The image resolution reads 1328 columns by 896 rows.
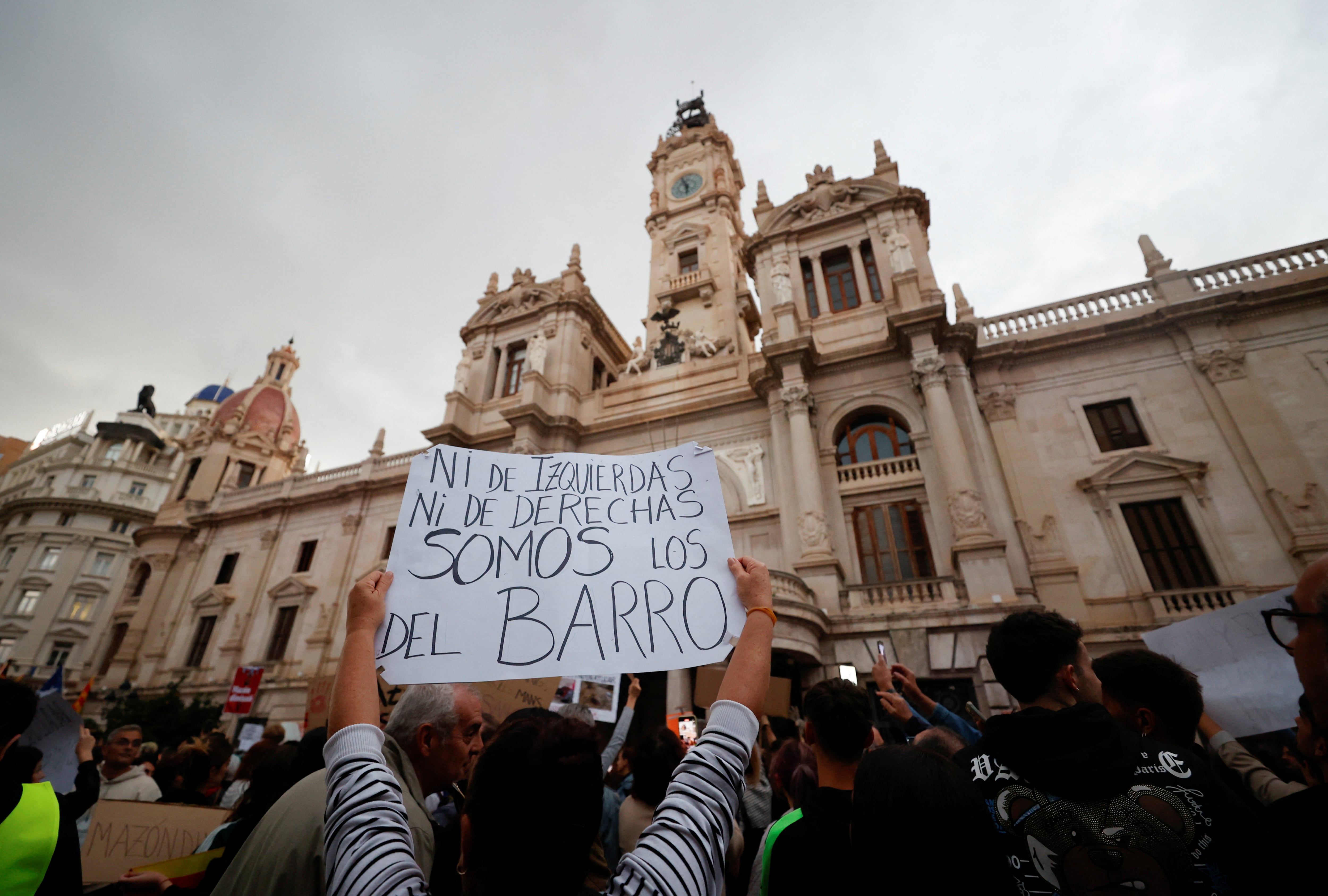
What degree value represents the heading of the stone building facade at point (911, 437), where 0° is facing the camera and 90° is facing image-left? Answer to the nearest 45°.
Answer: approximately 45°

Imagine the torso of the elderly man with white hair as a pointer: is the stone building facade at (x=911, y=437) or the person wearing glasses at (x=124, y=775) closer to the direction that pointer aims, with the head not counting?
the stone building facade

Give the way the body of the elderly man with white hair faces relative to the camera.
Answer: to the viewer's right

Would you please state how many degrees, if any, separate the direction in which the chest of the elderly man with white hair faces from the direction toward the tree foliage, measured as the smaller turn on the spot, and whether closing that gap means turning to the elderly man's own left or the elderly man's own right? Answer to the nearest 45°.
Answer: approximately 90° to the elderly man's own left

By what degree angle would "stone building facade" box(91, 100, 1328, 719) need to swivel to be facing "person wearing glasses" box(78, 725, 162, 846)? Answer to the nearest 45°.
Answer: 0° — it already faces them

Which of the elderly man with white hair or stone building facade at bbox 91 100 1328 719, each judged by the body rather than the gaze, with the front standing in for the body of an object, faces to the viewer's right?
the elderly man with white hair

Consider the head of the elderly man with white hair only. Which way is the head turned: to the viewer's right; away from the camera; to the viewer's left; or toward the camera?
to the viewer's right

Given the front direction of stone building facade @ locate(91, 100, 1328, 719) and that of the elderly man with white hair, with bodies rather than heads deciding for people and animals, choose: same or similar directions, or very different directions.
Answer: very different directions

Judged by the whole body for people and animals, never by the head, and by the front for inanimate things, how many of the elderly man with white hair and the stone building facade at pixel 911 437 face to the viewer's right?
1

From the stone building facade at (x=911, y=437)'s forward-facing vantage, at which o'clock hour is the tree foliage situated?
The tree foliage is roughly at 2 o'clock from the stone building facade.

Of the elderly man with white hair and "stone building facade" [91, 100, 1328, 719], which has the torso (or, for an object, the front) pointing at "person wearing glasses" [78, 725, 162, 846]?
the stone building facade
